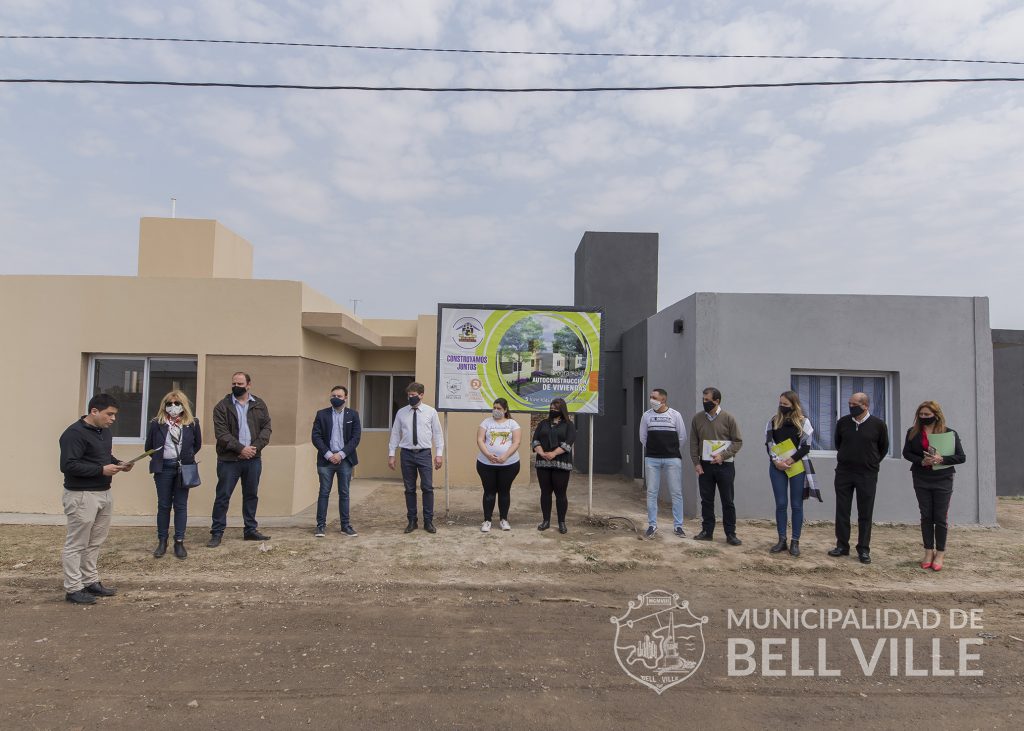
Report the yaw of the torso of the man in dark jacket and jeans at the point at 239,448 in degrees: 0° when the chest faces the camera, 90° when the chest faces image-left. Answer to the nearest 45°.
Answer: approximately 0°

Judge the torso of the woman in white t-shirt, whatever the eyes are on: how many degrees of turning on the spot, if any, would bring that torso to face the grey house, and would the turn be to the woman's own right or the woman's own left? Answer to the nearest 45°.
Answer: approximately 90° to the woman's own left

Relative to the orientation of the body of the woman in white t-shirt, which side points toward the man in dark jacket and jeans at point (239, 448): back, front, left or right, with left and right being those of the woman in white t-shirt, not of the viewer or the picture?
right

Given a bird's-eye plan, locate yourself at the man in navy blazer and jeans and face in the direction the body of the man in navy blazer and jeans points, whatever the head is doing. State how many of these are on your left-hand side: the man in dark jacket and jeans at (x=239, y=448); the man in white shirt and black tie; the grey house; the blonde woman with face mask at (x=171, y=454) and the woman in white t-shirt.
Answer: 3

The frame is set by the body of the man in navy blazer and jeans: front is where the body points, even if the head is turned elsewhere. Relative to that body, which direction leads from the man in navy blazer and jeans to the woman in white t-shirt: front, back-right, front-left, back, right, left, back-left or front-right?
left

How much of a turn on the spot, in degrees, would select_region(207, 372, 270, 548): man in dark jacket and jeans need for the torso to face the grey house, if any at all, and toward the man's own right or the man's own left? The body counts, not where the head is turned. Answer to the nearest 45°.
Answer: approximately 90° to the man's own left

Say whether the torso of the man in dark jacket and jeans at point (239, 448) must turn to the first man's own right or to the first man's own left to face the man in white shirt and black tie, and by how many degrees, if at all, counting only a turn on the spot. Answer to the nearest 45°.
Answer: approximately 90° to the first man's own left
